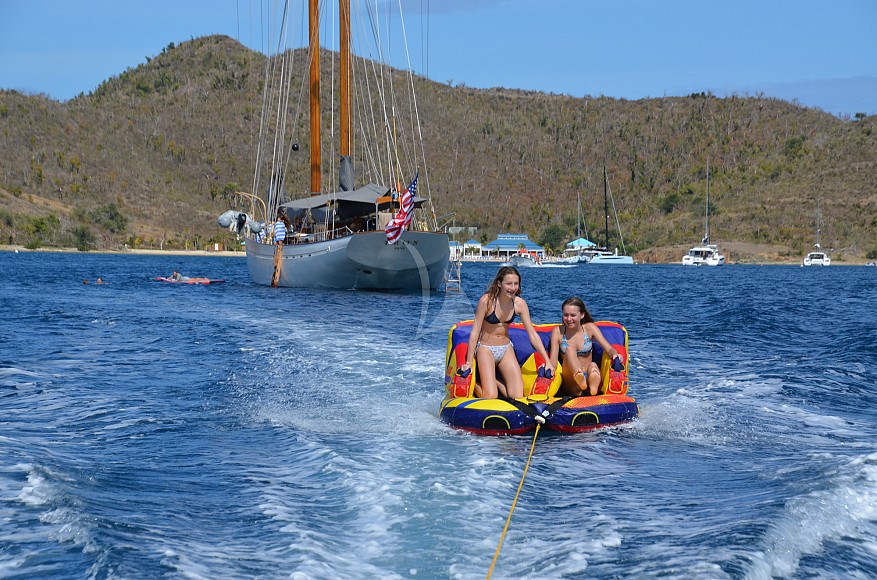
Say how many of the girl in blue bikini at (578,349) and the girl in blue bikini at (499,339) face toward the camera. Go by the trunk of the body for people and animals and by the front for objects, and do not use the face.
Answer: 2

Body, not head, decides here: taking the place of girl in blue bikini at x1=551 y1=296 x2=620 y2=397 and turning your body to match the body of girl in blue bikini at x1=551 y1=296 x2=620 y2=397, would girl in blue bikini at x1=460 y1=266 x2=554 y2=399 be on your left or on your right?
on your right

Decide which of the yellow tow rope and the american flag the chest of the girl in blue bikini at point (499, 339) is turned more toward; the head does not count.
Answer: the yellow tow rope

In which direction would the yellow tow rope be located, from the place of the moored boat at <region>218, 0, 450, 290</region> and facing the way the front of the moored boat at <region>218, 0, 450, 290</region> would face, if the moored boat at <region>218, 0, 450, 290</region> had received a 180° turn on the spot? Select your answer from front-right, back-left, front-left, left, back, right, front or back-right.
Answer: front-right

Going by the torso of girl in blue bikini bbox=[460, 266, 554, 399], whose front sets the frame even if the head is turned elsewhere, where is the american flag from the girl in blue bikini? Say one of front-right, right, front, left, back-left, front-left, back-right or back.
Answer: back

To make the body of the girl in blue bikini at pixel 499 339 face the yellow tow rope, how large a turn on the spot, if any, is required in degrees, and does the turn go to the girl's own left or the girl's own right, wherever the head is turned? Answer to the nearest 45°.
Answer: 0° — they already face it

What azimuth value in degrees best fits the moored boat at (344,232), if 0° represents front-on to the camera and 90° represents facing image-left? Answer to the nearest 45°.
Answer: approximately 135°

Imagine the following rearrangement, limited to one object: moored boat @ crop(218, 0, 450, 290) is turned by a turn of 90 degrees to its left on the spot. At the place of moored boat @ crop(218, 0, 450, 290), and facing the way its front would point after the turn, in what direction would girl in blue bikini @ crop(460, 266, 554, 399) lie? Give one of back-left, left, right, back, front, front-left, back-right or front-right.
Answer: front-left

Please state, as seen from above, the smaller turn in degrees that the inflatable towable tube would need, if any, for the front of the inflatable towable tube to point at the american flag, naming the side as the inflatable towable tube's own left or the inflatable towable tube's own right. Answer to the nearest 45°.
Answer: approximately 180°

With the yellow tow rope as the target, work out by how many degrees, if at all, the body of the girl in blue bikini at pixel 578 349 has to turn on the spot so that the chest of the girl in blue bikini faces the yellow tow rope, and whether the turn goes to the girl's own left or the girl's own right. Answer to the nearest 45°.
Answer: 0° — they already face it

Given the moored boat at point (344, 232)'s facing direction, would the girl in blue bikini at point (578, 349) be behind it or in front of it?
behind
